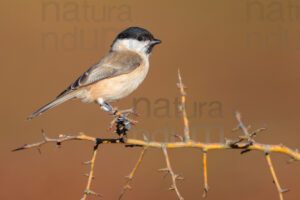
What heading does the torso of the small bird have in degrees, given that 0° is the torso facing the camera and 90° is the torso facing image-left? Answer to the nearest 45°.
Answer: approximately 270°
